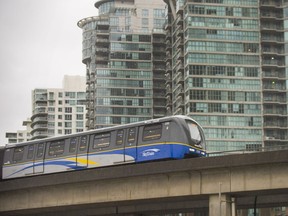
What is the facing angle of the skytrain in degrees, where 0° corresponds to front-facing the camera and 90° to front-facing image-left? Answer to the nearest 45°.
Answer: approximately 315°
